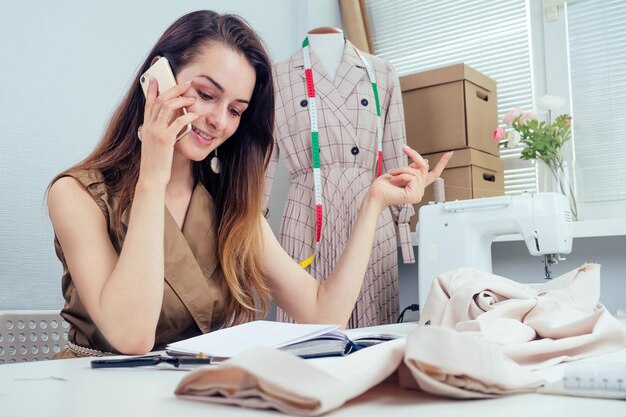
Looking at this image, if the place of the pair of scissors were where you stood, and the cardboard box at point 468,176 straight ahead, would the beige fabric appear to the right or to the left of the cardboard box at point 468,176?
right

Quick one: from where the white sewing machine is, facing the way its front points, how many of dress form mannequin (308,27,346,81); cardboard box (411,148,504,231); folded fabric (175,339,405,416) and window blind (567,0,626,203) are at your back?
1

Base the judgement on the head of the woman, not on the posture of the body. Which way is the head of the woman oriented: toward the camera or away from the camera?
toward the camera

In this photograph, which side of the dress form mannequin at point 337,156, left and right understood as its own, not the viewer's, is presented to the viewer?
front

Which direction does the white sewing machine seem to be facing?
away from the camera

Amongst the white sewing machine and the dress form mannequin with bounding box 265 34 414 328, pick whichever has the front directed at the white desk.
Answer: the dress form mannequin

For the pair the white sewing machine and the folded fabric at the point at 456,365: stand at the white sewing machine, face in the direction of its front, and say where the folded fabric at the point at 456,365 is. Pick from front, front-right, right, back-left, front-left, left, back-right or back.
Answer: back

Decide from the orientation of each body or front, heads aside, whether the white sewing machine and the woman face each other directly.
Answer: no

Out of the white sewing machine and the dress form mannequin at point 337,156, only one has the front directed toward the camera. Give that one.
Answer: the dress form mannequin

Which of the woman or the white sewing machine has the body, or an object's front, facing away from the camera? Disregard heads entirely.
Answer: the white sewing machine

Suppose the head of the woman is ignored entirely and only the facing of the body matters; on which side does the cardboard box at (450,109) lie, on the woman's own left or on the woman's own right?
on the woman's own left

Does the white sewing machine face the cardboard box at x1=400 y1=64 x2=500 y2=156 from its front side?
yes

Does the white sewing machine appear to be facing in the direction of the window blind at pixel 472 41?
yes

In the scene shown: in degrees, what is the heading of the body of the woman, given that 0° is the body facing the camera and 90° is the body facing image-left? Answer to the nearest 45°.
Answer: approximately 315°

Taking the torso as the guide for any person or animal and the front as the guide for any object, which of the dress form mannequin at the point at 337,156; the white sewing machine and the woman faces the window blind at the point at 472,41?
the white sewing machine

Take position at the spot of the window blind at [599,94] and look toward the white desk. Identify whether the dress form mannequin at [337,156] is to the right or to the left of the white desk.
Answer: right
